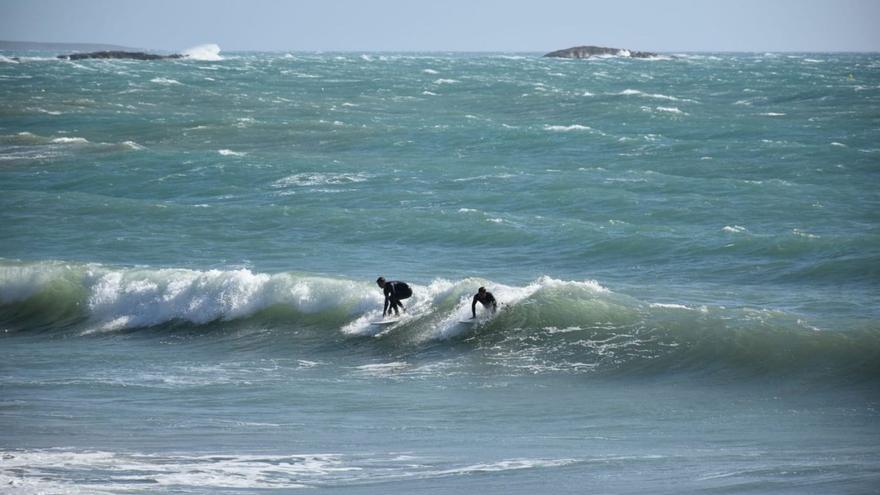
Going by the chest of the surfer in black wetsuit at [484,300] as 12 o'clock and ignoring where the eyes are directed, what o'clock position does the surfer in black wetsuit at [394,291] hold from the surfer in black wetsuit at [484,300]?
the surfer in black wetsuit at [394,291] is roughly at 2 o'clock from the surfer in black wetsuit at [484,300].
